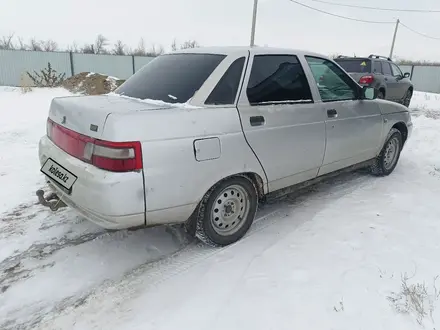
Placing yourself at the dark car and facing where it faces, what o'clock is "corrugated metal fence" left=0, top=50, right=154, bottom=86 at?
The corrugated metal fence is roughly at 8 o'clock from the dark car.

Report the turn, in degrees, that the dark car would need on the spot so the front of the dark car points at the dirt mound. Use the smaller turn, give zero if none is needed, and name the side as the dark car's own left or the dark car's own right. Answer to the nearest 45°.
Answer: approximately 135° to the dark car's own left

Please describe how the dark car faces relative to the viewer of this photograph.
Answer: facing away from the viewer and to the right of the viewer
